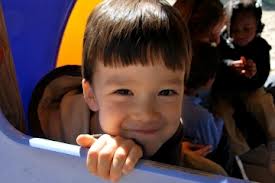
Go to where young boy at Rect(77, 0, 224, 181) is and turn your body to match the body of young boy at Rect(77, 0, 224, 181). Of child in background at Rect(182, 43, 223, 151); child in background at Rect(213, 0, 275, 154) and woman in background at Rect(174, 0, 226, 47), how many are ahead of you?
0

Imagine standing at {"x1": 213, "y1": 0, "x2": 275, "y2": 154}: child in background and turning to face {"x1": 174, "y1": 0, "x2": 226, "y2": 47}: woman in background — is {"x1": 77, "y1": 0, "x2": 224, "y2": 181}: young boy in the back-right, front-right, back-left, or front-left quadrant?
front-left

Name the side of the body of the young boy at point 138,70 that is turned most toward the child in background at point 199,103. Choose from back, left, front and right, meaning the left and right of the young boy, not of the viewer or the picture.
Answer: back

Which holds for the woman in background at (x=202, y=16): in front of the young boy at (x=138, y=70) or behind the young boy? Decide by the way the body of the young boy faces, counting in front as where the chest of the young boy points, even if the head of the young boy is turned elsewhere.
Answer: behind

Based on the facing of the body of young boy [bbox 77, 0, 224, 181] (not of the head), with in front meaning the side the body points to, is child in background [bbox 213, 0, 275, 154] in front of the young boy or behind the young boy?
behind

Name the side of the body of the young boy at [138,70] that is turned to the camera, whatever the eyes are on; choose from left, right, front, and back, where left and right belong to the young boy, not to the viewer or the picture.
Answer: front

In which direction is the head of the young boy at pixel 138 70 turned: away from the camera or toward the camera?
toward the camera
